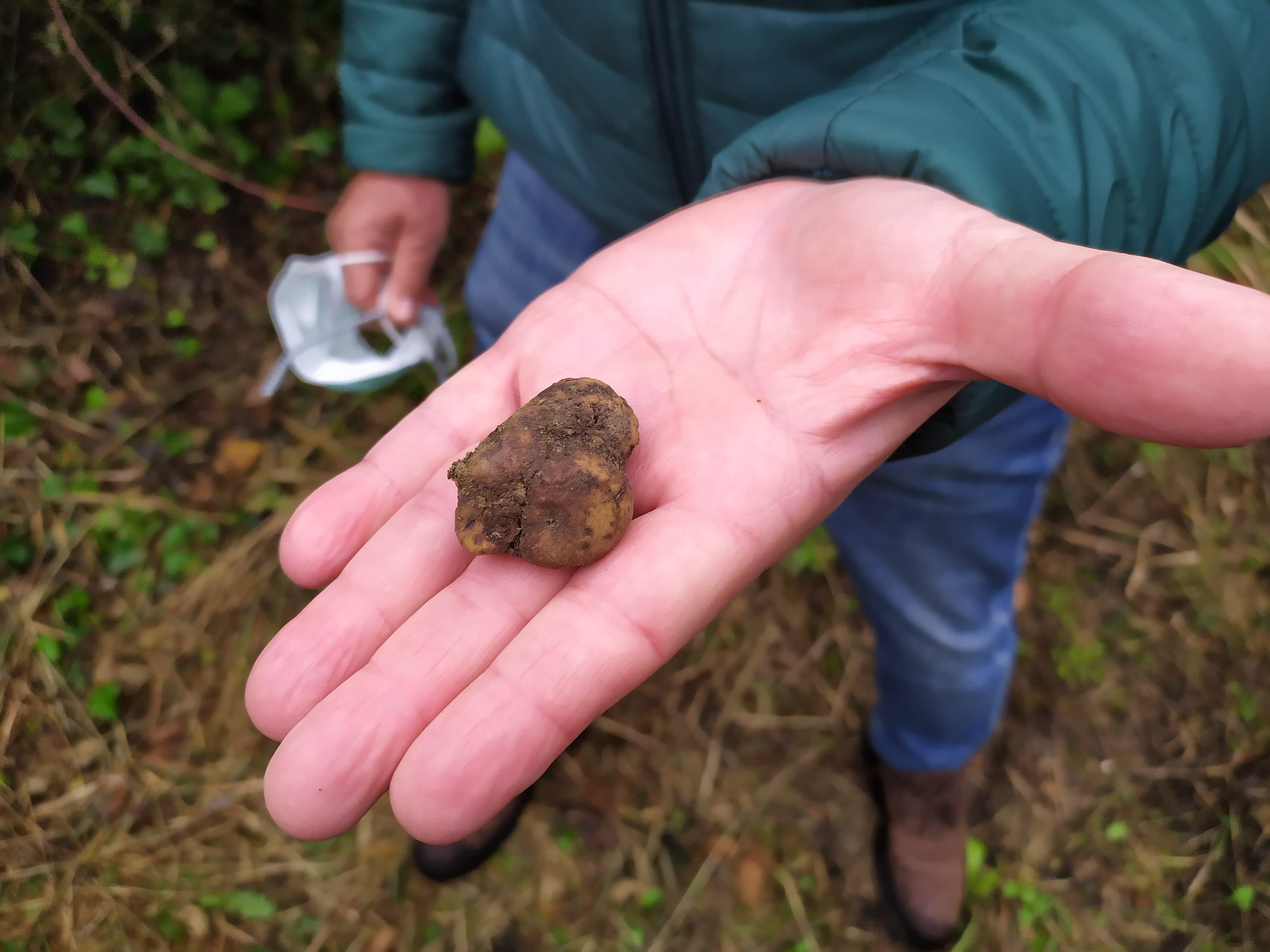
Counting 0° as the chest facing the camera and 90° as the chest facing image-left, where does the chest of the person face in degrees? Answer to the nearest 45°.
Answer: approximately 0°

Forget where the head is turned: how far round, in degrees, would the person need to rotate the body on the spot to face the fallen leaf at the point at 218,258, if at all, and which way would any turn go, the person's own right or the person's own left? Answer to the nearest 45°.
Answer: approximately 135° to the person's own right
